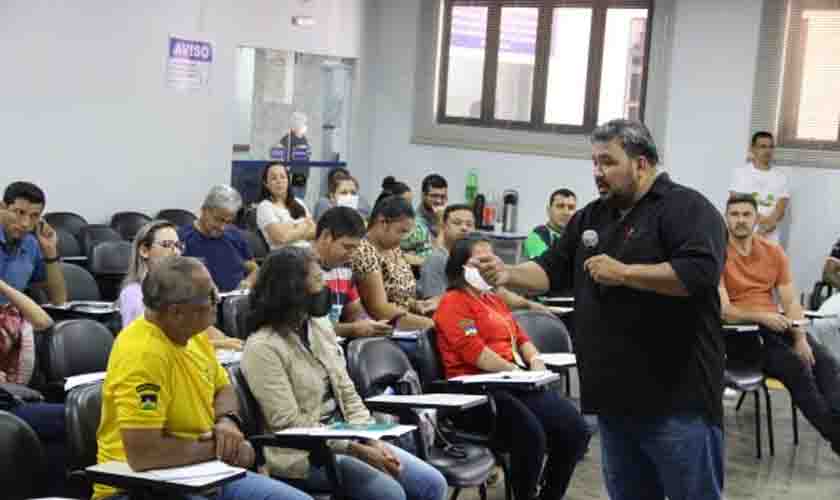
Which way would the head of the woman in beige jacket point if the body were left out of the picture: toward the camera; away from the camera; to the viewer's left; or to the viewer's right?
to the viewer's right

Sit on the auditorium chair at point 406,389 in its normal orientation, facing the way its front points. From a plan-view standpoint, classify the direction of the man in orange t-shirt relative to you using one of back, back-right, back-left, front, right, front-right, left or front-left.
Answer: left

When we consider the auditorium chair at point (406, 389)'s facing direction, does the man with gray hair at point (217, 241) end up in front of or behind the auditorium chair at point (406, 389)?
behind

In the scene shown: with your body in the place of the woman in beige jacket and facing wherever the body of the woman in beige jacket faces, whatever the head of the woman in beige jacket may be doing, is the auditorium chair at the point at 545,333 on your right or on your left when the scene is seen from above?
on your left

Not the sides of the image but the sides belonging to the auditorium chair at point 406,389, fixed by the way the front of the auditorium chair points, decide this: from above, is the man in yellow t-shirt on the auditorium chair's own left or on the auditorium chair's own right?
on the auditorium chair's own right

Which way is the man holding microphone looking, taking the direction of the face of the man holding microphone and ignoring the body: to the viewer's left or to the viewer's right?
to the viewer's left

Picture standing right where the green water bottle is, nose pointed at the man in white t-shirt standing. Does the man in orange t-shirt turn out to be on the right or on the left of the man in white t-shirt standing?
right
